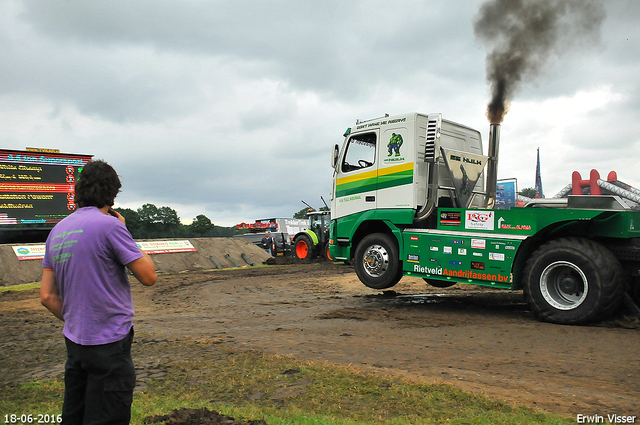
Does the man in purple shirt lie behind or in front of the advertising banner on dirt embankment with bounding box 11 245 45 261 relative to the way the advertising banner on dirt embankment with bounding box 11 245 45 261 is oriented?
in front

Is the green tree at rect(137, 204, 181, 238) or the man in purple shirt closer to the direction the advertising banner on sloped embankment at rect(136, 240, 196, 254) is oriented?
the man in purple shirt

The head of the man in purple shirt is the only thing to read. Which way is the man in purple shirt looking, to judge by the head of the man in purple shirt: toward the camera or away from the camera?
away from the camera

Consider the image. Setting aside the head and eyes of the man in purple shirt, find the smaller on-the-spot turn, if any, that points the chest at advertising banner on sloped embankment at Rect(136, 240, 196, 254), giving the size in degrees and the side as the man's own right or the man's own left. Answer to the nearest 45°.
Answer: approximately 45° to the man's own left

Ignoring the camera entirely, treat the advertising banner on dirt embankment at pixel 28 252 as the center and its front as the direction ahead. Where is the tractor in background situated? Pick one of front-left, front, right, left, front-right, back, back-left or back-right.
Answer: left

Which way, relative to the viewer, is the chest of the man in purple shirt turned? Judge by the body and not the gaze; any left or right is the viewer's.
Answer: facing away from the viewer and to the right of the viewer

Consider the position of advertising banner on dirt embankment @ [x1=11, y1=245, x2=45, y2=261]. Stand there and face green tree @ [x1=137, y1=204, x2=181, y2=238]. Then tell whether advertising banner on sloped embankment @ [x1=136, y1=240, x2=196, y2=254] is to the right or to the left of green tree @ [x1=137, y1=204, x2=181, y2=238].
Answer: right

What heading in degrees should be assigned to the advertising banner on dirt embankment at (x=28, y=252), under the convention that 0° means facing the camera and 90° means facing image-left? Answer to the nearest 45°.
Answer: approximately 0°

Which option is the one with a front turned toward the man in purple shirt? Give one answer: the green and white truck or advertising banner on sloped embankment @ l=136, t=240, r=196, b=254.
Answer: the advertising banner on sloped embankment

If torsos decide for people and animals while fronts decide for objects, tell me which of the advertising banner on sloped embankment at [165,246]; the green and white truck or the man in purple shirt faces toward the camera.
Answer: the advertising banner on sloped embankment

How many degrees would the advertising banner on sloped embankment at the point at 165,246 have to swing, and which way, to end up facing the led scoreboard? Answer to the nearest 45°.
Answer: approximately 90° to its right

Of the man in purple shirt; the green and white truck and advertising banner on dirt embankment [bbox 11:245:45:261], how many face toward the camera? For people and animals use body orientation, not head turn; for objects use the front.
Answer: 1

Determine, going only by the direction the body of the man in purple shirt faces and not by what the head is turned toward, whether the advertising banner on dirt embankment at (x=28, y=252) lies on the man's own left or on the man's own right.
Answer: on the man's own left

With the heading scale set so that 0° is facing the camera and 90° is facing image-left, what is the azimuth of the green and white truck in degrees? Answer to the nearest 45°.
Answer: approximately 135°
